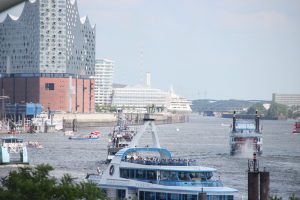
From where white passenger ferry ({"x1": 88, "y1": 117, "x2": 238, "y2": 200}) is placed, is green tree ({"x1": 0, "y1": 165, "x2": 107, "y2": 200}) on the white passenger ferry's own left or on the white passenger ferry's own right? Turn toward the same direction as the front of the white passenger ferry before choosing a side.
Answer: on the white passenger ferry's own left

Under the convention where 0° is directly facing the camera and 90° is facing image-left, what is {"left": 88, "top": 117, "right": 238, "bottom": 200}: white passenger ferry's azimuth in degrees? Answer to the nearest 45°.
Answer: approximately 90°
